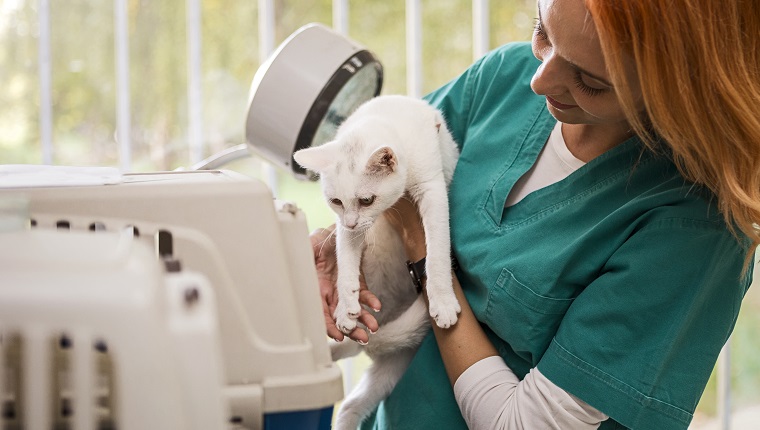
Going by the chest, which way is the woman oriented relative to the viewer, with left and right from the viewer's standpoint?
facing the viewer and to the left of the viewer
